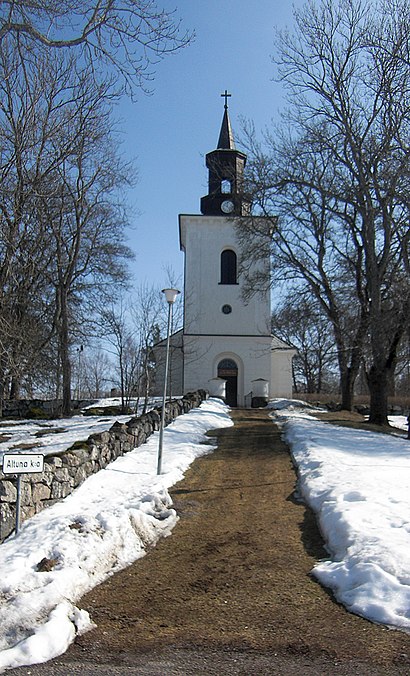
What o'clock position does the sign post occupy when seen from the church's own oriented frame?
The sign post is roughly at 12 o'clock from the church.

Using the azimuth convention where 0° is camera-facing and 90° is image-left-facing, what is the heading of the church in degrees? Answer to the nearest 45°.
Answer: approximately 0°
